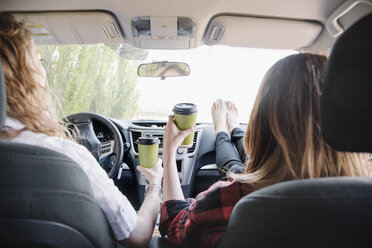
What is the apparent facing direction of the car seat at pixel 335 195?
away from the camera

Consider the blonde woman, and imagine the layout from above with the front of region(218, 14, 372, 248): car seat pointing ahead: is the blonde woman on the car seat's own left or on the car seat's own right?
on the car seat's own left

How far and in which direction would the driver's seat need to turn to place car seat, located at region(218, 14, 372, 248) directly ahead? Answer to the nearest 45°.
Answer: approximately 135° to its right

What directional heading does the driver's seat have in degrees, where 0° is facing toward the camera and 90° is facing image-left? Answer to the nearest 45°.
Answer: approximately 180°

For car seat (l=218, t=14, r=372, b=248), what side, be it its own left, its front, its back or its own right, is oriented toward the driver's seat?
left

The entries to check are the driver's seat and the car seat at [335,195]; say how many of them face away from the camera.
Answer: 2
